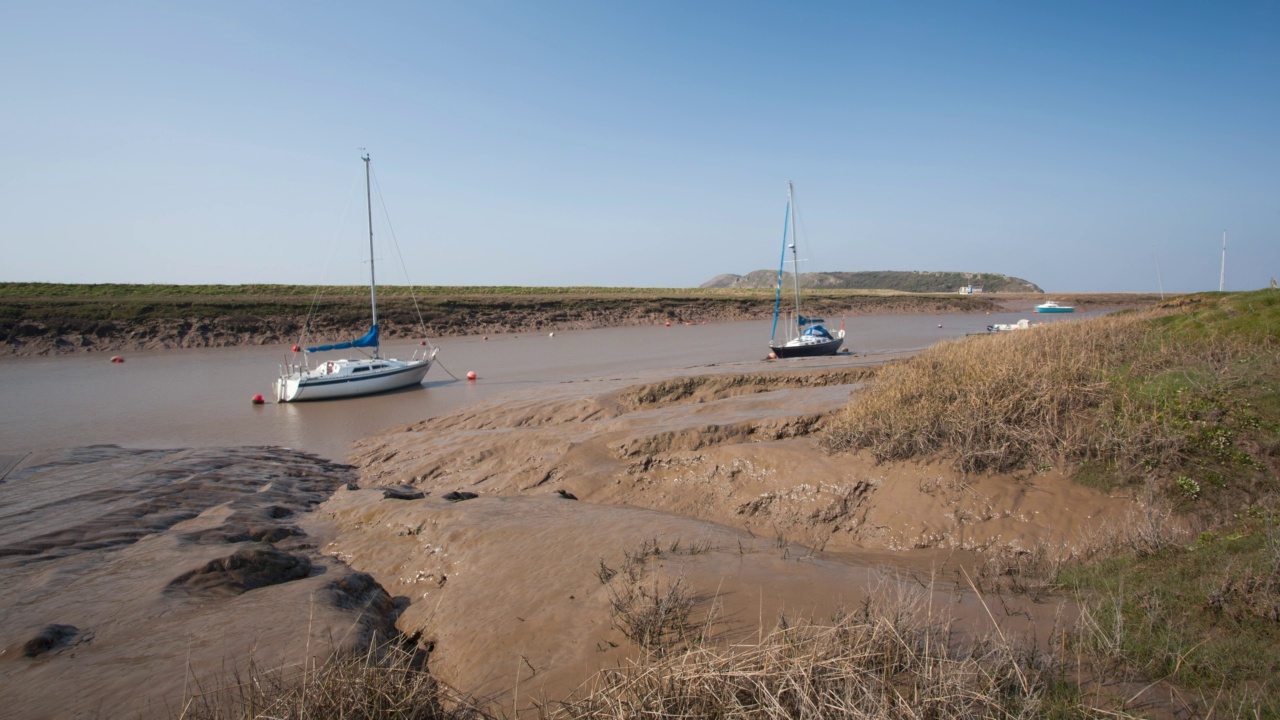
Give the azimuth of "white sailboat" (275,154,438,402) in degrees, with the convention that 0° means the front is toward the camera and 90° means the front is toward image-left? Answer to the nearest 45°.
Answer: approximately 225°
